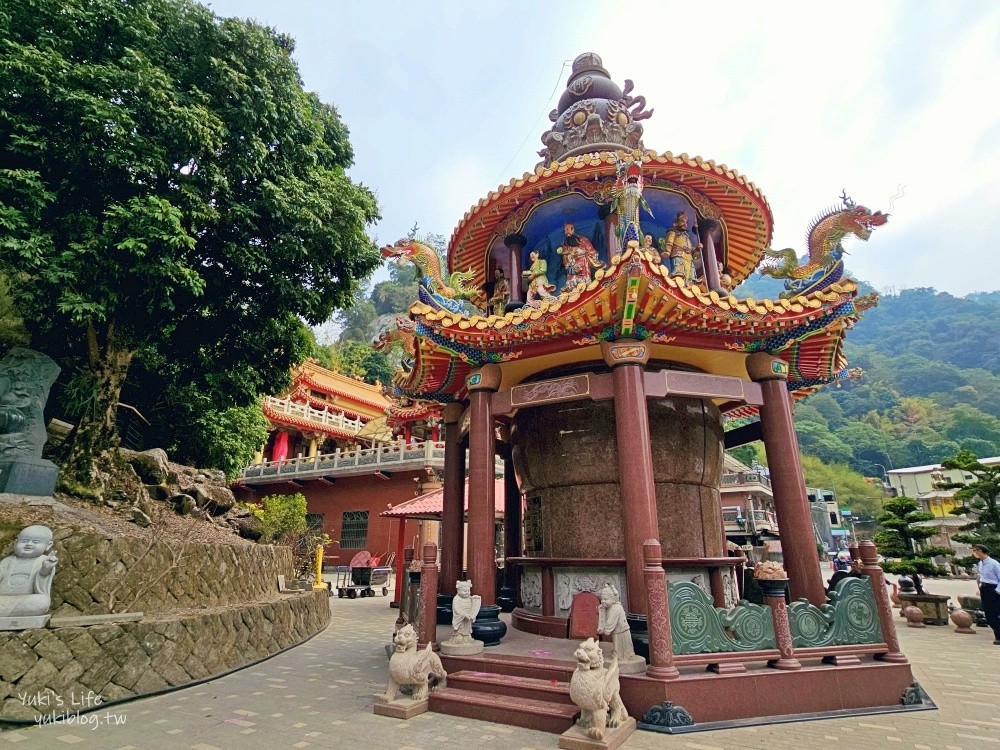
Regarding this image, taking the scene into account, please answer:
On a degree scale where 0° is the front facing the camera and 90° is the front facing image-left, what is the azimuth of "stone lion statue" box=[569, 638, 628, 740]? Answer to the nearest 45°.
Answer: approximately 45°

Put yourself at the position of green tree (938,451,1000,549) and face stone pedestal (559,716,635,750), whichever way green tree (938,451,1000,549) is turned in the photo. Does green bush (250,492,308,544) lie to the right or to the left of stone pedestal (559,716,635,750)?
right

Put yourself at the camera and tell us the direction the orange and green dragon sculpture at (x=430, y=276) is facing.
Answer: facing to the left of the viewer

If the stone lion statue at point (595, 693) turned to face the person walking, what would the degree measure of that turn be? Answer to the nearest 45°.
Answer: approximately 180°

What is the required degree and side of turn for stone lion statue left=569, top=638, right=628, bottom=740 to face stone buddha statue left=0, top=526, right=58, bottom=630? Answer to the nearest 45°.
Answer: approximately 45° to its right

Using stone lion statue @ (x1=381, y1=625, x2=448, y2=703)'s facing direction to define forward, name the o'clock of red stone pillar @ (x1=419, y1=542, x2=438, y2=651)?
The red stone pillar is roughly at 5 o'clock from the stone lion statue.

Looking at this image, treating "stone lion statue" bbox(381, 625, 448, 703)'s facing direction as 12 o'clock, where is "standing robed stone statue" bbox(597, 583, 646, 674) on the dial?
The standing robed stone statue is roughly at 8 o'clock from the stone lion statue.
